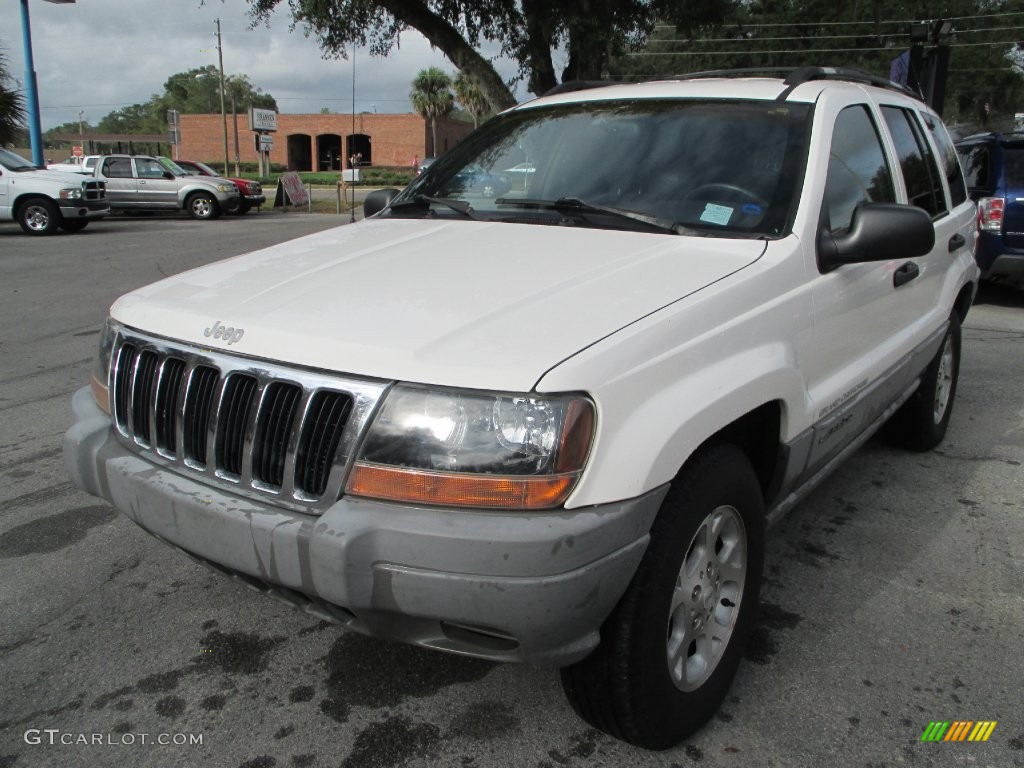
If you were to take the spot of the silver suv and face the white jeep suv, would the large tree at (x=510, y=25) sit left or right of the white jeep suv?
left

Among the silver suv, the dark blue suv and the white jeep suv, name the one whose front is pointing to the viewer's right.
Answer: the silver suv

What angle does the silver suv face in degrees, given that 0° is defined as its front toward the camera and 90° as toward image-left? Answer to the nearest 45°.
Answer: approximately 270°

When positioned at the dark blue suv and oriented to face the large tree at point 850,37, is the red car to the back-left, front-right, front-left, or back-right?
front-left

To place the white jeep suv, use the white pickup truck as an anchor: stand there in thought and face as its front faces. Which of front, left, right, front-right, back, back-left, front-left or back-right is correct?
front-right

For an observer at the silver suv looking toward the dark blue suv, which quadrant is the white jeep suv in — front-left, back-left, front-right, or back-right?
front-right

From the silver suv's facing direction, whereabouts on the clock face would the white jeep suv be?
The white jeep suv is roughly at 3 o'clock from the silver suv.

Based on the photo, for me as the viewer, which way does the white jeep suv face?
facing the viewer and to the left of the viewer

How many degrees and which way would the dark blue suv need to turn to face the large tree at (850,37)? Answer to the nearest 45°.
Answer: approximately 45° to its right

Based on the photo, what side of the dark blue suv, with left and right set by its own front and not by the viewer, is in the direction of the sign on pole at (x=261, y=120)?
front

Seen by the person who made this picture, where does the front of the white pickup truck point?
facing the viewer and to the right of the viewer

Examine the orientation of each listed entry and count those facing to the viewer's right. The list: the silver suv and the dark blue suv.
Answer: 1

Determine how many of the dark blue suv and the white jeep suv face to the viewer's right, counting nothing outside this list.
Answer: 0

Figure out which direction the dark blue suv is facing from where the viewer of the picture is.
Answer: facing away from the viewer and to the left of the viewer
